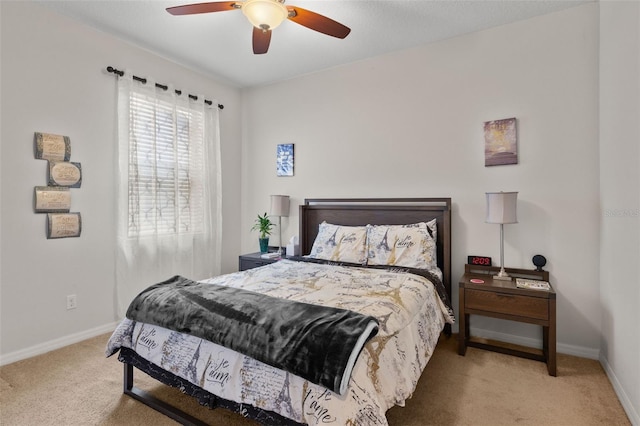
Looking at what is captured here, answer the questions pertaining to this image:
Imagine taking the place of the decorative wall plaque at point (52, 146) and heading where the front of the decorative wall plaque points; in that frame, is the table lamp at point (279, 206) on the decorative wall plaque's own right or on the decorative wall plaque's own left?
on the decorative wall plaque's own left

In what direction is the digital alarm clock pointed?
toward the camera

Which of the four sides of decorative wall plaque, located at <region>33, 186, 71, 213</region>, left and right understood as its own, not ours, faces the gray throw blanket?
front

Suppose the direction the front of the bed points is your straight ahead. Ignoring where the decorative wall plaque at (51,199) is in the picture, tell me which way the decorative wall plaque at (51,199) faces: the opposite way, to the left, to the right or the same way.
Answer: to the left

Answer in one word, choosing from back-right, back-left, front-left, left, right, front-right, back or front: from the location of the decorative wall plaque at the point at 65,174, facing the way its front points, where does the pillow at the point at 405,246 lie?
front-left

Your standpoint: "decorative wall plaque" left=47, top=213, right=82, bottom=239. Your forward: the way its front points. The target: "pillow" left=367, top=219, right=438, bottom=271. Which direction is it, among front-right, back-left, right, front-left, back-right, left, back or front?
front-left

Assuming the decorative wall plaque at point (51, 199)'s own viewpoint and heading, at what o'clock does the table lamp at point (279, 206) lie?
The table lamp is roughly at 9 o'clock from the decorative wall plaque.

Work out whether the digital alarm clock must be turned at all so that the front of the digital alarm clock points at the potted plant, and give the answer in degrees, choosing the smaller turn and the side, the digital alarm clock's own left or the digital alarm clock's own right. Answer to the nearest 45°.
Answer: approximately 90° to the digital alarm clock's own right
